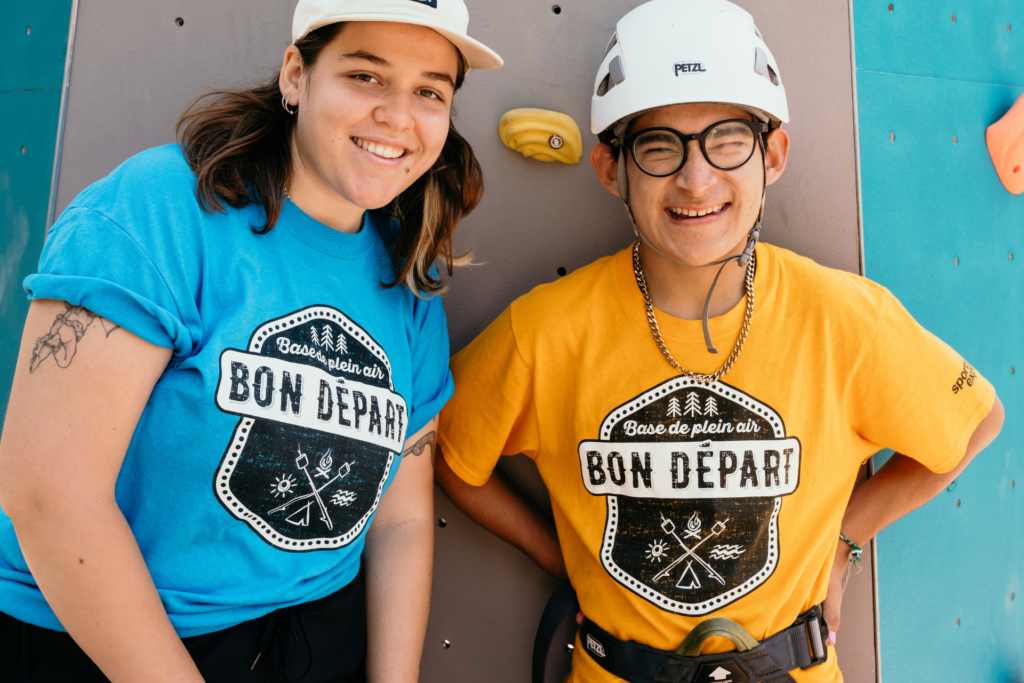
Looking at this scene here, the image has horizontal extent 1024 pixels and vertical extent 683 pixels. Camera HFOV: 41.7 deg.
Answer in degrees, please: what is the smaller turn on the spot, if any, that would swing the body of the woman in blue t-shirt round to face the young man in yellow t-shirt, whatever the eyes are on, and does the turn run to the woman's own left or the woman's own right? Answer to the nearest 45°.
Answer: approximately 45° to the woman's own left

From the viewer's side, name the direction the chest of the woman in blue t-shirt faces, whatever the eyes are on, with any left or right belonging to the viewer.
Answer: facing the viewer and to the right of the viewer

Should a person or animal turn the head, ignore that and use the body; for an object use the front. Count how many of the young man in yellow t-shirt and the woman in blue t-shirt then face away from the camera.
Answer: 0

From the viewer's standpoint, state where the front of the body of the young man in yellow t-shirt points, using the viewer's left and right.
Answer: facing the viewer

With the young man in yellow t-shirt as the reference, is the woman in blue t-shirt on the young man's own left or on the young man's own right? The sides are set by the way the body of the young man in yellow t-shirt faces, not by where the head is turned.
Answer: on the young man's own right
